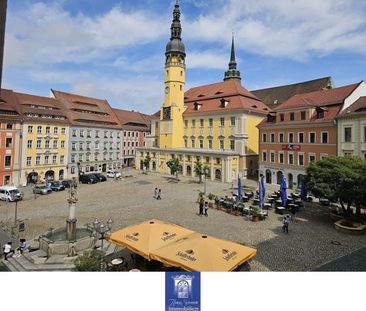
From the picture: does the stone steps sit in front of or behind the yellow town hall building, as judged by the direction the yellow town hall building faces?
in front

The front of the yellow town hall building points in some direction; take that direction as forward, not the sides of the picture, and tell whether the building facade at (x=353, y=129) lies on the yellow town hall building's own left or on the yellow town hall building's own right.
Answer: on the yellow town hall building's own left

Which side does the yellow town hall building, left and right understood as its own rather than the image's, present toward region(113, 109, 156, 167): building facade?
right

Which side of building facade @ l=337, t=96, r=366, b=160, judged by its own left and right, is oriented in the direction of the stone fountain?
front

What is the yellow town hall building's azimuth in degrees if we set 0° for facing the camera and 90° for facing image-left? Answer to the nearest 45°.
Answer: approximately 45°

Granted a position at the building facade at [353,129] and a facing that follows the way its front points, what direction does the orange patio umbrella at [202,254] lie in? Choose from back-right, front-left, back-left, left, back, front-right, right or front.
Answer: front-left

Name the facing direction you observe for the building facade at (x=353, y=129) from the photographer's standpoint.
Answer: facing the viewer and to the left of the viewer

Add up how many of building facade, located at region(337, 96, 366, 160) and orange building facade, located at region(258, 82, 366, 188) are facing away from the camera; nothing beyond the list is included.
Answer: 0

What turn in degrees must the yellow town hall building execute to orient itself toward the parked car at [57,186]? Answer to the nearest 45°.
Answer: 0° — it already faces it

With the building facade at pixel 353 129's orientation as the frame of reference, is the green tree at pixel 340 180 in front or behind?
in front

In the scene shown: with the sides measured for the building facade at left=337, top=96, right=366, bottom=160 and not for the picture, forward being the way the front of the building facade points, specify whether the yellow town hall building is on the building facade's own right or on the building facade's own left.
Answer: on the building facade's own right

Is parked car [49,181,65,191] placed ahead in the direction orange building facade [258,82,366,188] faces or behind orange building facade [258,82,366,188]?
ahead

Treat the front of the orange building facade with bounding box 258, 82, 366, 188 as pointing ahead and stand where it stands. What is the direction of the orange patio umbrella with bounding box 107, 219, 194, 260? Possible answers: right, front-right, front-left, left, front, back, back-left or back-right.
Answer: front-left

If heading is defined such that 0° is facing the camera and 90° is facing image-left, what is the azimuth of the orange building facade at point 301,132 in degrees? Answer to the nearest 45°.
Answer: approximately 45°
